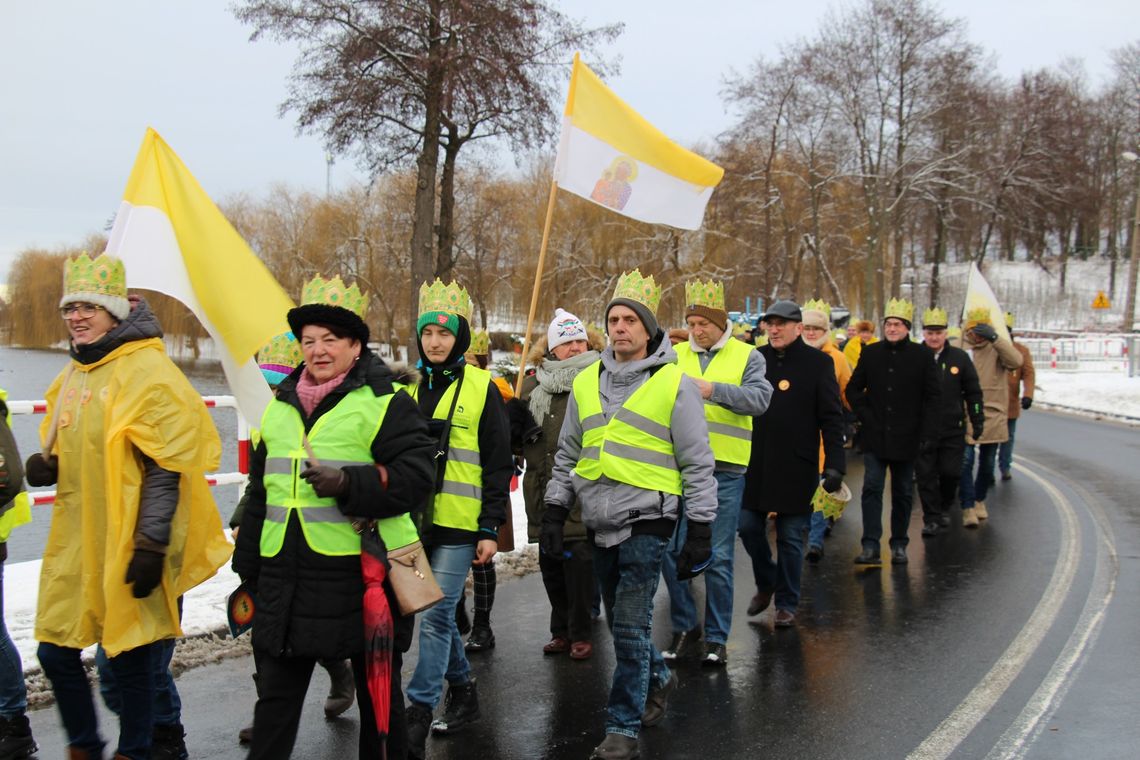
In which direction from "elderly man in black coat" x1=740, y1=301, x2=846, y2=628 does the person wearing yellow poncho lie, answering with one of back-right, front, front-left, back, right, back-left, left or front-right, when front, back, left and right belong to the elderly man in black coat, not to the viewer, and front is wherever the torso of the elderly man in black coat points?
front

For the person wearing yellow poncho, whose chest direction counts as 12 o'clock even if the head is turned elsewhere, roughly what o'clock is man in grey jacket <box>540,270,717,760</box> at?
The man in grey jacket is roughly at 8 o'clock from the person wearing yellow poncho.

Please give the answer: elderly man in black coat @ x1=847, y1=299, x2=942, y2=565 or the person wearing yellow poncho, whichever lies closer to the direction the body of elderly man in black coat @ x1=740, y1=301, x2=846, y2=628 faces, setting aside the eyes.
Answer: the person wearing yellow poncho

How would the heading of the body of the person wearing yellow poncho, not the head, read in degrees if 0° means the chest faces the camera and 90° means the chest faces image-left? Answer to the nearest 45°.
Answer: approximately 45°

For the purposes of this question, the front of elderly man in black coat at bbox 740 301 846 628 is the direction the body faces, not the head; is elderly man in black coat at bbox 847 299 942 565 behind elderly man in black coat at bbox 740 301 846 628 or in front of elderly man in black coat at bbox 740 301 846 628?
behind

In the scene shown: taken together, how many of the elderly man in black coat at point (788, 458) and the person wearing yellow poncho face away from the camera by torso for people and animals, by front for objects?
0

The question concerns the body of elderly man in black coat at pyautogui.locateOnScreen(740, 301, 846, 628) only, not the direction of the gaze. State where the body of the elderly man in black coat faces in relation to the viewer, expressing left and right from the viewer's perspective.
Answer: facing the viewer and to the left of the viewer
